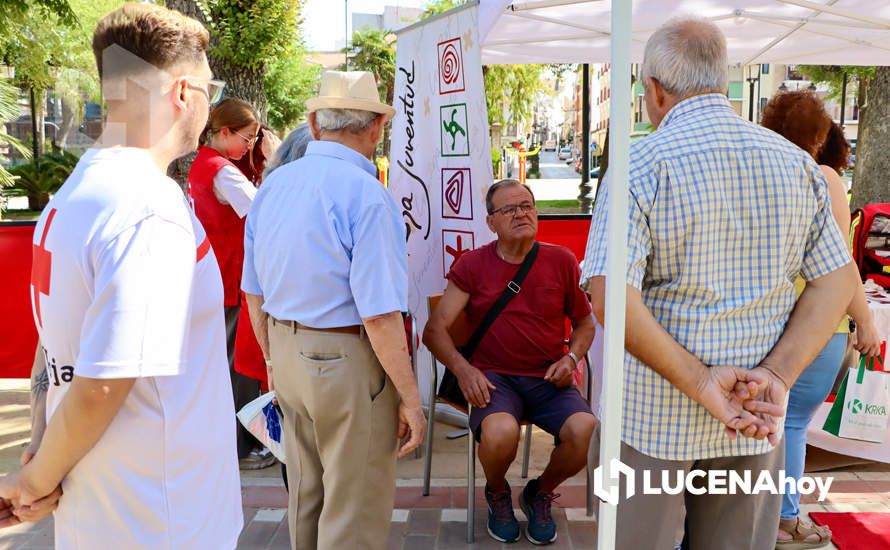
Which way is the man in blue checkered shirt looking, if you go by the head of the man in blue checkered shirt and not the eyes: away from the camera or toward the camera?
away from the camera

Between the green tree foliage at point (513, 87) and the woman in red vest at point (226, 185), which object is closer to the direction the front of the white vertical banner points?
the woman in red vest

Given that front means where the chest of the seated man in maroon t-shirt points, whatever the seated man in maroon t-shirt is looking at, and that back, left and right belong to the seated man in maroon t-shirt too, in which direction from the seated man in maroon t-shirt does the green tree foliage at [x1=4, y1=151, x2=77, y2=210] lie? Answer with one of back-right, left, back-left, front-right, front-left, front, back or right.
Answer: back-right

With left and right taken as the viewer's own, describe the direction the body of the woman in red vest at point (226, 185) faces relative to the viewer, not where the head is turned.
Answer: facing to the right of the viewer

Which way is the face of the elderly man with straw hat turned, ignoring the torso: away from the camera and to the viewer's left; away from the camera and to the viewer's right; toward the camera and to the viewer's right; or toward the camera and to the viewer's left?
away from the camera and to the viewer's right

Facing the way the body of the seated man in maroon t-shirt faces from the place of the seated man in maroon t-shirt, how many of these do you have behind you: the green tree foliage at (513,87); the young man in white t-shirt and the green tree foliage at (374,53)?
2

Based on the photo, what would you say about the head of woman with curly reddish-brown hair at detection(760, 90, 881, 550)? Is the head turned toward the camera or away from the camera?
away from the camera

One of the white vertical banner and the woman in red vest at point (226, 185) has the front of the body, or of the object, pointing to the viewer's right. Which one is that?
the woman in red vest

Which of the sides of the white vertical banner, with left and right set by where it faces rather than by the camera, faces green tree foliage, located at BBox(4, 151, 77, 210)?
right
